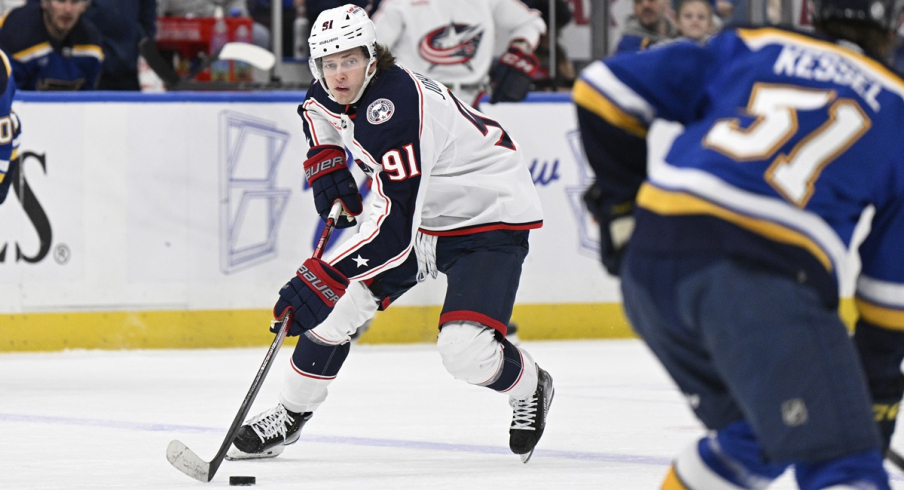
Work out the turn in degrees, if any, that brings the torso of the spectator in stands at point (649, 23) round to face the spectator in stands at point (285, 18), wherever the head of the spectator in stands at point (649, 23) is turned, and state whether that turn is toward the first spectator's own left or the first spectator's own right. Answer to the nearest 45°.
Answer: approximately 90° to the first spectator's own right

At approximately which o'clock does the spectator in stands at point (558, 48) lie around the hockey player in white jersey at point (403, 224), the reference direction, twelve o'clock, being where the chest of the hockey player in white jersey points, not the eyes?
The spectator in stands is roughly at 5 o'clock from the hockey player in white jersey.

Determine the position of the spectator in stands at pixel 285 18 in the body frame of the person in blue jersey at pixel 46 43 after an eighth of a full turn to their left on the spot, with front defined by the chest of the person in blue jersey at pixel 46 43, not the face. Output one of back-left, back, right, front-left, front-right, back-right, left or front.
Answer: front-left

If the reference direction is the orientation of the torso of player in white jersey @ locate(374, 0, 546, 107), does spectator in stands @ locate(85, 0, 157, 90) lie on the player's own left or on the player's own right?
on the player's own right

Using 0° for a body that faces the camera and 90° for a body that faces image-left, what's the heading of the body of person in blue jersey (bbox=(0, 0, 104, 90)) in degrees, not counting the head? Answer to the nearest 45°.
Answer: approximately 0°

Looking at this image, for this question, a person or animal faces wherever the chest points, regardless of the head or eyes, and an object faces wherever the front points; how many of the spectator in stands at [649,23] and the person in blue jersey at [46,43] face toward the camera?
2

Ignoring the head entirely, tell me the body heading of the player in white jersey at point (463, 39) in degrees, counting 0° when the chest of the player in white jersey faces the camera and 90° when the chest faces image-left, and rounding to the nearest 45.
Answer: approximately 0°

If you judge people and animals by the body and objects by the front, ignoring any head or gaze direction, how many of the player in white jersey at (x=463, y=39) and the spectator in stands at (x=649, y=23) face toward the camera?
2

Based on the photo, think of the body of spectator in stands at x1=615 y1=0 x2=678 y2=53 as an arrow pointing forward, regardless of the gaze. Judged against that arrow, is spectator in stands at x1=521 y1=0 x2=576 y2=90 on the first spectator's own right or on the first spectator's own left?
on the first spectator's own right

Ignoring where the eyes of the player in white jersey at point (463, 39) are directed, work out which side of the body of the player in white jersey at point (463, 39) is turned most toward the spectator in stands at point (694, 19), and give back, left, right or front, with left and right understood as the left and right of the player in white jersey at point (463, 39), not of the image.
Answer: left

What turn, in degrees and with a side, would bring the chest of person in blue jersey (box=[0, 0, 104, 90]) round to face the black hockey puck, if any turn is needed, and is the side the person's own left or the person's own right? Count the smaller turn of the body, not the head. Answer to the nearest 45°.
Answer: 0° — they already face it
